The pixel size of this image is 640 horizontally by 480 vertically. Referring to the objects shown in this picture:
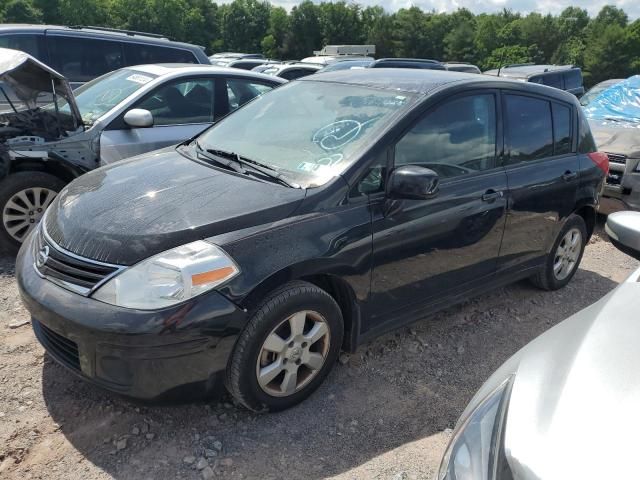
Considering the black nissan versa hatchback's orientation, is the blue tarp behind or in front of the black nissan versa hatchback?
behind

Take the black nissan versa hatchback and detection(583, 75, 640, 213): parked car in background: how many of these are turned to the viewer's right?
0

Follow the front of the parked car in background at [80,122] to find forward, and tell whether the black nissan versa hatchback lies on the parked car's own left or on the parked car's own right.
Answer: on the parked car's own left

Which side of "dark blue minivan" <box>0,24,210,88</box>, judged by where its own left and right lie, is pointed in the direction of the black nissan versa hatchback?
left

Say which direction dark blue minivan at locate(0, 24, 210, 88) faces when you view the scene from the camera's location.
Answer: facing to the left of the viewer

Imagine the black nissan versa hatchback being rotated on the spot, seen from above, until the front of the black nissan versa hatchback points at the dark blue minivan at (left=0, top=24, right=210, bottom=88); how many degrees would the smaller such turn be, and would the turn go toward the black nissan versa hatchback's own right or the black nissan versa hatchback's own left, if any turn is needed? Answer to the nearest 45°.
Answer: approximately 90° to the black nissan versa hatchback's own right

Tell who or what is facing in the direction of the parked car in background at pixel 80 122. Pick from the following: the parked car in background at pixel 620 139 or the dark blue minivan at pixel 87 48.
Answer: the parked car in background at pixel 620 139

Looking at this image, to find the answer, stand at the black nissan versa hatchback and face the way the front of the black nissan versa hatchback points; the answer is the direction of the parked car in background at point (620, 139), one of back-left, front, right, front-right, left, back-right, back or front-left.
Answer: back

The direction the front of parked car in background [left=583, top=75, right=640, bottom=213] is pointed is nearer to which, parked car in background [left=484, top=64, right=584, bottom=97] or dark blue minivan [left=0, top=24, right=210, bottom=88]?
the dark blue minivan

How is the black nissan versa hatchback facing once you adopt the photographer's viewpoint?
facing the viewer and to the left of the viewer

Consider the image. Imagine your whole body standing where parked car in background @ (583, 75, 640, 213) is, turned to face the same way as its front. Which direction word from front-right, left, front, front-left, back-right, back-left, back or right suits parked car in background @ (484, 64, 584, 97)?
back-right

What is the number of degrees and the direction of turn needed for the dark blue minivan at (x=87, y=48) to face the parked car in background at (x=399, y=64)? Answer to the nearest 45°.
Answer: approximately 135° to its right

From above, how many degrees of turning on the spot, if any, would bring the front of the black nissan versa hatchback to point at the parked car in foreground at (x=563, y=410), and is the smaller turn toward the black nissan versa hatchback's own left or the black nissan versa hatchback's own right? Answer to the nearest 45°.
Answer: approximately 90° to the black nissan versa hatchback's own left

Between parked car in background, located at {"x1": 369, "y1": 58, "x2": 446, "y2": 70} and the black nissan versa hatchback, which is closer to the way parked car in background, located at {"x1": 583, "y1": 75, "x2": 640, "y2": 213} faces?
the black nissan versa hatchback

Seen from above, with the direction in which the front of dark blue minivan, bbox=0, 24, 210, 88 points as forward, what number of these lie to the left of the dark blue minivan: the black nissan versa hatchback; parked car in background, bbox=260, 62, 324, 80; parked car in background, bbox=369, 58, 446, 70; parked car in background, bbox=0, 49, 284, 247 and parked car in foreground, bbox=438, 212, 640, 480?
3

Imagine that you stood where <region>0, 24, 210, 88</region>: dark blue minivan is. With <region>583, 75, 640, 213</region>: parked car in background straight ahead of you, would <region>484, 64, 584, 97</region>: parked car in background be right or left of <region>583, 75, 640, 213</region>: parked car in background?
left

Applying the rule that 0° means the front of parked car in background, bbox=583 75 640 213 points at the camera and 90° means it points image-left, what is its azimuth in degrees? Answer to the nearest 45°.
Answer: approximately 45°
